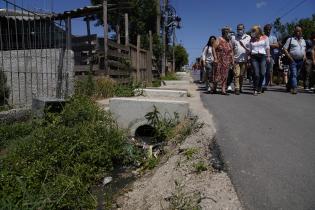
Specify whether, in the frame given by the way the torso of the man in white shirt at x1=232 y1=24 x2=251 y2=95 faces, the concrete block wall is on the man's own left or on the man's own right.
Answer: on the man's own right

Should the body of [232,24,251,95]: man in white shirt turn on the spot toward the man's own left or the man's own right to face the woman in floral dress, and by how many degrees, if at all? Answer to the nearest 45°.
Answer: approximately 45° to the man's own right

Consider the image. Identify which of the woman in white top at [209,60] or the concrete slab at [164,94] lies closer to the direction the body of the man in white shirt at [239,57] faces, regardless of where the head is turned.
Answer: the concrete slab

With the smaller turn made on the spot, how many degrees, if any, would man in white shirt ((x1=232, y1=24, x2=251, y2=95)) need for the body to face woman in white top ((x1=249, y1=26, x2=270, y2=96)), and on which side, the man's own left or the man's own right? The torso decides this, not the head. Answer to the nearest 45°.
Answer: approximately 45° to the man's own left

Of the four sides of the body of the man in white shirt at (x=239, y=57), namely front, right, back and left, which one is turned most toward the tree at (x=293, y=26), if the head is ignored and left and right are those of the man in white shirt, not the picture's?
back

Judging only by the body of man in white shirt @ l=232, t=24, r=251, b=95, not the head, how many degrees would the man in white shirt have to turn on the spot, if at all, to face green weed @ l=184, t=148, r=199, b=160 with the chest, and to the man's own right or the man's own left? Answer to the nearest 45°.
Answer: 0° — they already face it

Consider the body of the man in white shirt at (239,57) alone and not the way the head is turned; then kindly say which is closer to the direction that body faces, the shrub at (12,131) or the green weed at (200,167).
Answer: the green weed

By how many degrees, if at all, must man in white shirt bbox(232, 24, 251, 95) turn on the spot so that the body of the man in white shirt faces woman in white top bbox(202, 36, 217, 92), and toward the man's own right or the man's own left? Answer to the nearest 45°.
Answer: approximately 135° to the man's own right

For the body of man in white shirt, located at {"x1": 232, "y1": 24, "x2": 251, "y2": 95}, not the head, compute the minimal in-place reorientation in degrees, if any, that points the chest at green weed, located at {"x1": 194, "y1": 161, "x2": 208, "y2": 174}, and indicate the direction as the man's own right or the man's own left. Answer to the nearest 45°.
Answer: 0° — they already face it

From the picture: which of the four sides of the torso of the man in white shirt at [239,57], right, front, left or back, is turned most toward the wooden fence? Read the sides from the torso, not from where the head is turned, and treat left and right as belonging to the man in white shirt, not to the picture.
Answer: right

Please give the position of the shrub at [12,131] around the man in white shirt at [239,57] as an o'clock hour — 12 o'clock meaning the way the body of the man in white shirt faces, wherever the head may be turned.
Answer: The shrub is roughly at 1 o'clock from the man in white shirt.

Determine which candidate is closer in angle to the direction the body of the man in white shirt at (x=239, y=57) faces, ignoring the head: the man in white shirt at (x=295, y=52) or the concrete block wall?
the concrete block wall

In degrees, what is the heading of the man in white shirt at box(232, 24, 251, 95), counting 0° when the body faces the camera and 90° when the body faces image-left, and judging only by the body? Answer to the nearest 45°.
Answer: approximately 0°
